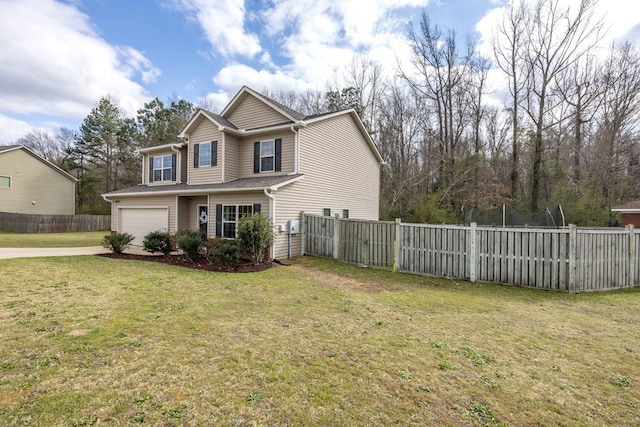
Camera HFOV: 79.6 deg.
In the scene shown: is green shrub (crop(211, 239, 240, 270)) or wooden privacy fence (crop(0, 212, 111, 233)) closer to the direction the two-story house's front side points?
the green shrub

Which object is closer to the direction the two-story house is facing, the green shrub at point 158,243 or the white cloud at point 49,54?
the green shrub

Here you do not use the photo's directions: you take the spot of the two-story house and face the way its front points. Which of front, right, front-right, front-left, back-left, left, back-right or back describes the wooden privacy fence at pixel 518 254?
left

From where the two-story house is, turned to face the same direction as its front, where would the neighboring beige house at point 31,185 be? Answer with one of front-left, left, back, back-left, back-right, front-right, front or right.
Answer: right

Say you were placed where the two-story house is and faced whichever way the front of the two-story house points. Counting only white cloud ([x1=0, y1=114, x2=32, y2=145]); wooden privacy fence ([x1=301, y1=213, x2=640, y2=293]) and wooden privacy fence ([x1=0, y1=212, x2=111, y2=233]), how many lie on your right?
2

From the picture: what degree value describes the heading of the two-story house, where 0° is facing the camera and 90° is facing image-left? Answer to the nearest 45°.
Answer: approximately 45°

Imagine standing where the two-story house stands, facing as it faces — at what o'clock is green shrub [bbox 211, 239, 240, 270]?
The green shrub is roughly at 11 o'clock from the two-story house.

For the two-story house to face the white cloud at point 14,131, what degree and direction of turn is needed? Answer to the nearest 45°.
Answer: approximately 90° to its right

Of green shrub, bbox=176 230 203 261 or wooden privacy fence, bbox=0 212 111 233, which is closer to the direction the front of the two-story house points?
the green shrub

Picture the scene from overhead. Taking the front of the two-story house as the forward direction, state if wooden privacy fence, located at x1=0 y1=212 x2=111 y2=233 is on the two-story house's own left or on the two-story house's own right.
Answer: on the two-story house's own right

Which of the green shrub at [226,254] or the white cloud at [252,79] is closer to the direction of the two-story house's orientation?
the green shrub
